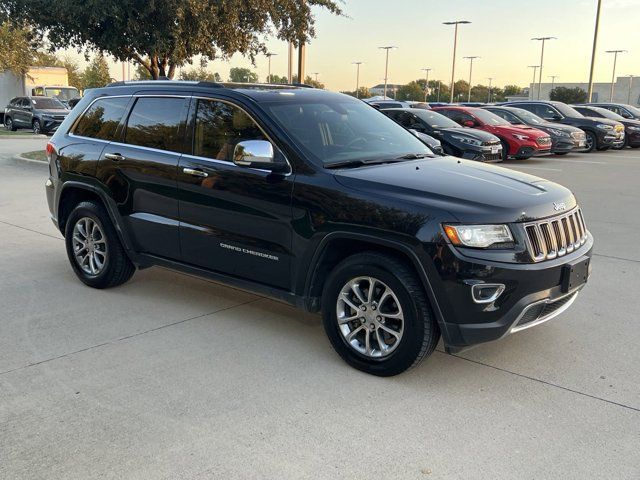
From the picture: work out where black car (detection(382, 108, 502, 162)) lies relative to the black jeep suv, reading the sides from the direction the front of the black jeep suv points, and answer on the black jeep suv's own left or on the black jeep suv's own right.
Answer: on the black jeep suv's own left

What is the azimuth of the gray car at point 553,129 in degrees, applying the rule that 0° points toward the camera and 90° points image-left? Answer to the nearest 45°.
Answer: approximately 315°

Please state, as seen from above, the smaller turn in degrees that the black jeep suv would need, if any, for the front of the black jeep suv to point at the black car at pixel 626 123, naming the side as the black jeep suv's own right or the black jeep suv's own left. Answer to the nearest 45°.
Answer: approximately 90° to the black jeep suv's own left

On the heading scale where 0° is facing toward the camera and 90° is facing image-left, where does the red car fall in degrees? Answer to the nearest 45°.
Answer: approximately 315°

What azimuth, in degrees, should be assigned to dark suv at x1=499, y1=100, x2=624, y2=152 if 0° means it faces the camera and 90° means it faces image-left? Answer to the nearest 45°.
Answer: approximately 315°

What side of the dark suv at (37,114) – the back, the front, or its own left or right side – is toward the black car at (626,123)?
front

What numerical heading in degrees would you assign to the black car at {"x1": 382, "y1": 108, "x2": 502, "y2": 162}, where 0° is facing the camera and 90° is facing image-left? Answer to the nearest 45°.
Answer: approximately 315°
